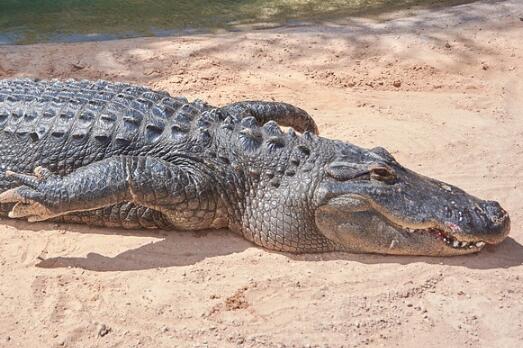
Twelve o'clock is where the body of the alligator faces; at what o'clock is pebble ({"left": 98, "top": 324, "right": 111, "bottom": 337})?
The pebble is roughly at 4 o'clock from the alligator.

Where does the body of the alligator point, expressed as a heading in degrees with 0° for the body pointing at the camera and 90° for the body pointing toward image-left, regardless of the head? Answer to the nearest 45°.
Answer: approximately 270°
